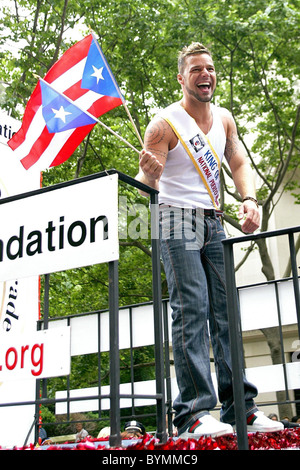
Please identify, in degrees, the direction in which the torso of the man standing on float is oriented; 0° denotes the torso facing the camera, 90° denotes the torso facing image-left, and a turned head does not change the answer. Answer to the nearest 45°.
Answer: approximately 315°

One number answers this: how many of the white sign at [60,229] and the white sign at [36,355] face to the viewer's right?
0

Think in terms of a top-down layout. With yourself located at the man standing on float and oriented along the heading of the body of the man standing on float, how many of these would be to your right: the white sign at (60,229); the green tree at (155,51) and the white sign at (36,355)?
2

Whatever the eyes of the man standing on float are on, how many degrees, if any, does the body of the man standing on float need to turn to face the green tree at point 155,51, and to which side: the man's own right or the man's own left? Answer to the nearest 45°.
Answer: approximately 135° to the man's own left

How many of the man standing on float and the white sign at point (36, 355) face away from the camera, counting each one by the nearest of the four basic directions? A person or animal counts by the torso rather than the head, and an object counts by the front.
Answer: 0

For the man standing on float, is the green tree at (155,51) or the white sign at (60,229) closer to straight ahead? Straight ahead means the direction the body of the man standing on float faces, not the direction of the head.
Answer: the white sign

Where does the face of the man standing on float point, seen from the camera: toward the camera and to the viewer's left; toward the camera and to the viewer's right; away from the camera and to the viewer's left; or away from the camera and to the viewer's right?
toward the camera and to the viewer's right

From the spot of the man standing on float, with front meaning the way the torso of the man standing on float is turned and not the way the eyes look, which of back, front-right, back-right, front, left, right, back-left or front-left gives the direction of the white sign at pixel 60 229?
right

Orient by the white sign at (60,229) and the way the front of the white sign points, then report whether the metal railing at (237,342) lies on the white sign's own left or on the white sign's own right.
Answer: on the white sign's own left
